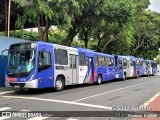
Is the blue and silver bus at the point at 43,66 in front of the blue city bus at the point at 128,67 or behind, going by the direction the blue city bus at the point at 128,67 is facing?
in front

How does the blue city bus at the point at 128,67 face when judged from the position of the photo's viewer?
facing the viewer and to the left of the viewer

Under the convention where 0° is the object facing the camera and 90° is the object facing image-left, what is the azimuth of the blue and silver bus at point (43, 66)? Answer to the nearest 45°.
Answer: approximately 45°

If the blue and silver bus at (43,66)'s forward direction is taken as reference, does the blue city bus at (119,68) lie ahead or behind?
behind

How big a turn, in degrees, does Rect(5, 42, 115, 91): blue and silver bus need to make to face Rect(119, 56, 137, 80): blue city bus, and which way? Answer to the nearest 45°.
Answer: approximately 180°
